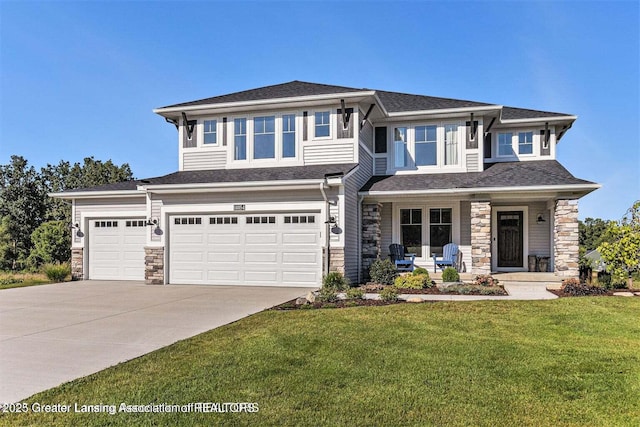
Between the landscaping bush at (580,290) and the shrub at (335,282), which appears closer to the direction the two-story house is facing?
the shrub

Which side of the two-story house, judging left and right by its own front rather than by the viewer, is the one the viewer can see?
front

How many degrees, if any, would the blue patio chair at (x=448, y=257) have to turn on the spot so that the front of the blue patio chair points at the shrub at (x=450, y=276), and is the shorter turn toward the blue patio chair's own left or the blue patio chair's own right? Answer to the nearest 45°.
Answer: approximately 45° to the blue patio chair's own left

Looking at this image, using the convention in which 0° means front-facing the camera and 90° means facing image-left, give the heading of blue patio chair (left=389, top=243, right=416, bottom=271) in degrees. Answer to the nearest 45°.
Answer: approximately 315°

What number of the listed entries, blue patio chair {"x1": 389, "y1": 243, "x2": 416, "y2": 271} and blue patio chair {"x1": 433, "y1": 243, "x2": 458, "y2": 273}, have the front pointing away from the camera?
0

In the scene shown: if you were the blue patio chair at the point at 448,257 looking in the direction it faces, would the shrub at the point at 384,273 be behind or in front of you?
in front

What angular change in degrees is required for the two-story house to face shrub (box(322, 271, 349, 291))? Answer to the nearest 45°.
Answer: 0° — it already faces it

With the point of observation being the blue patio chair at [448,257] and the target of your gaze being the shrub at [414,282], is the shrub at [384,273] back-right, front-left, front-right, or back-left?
front-right

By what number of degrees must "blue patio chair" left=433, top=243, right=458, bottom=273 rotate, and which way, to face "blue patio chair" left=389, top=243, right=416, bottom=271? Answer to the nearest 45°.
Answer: approximately 45° to its right

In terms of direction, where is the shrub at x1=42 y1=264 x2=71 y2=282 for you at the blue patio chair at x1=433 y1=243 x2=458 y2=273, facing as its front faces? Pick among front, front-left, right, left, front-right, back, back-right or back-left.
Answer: front-right

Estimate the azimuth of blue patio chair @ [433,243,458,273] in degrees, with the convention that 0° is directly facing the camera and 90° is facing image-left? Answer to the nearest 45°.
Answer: approximately 45°

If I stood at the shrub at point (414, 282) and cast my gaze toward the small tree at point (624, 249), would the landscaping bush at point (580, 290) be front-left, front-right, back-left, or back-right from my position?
front-right

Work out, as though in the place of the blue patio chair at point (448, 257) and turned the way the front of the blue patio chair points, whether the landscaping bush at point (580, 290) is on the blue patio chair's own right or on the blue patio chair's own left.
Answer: on the blue patio chair's own left

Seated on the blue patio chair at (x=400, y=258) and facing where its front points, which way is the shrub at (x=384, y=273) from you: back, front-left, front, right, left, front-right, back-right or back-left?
front-right

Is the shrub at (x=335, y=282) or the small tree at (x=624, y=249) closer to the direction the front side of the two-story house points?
the shrub

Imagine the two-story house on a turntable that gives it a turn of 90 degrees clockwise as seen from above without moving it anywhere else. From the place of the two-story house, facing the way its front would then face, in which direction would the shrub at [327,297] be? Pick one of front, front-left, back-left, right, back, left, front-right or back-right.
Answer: left
